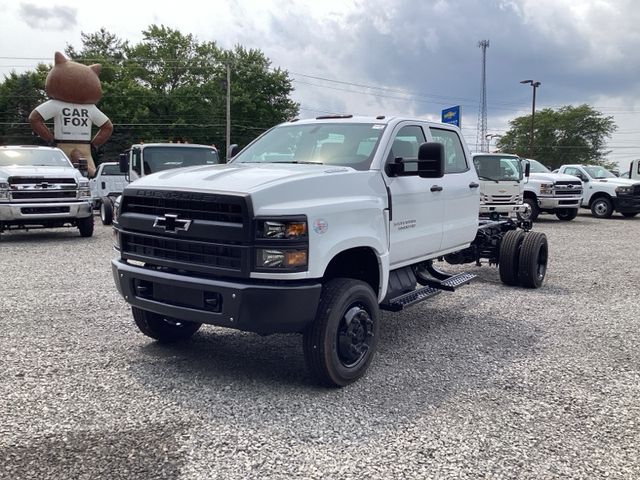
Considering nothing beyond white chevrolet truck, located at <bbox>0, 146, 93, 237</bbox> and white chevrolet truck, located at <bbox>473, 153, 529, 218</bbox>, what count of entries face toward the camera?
2

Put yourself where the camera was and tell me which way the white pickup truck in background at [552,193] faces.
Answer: facing the viewer and to the right of the viewer

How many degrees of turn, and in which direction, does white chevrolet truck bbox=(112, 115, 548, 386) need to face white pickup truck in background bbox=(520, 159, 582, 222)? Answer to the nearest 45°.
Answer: approximately 180°

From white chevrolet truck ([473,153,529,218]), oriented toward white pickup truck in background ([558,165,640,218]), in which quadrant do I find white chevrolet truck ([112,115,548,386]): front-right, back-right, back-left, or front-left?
back-right

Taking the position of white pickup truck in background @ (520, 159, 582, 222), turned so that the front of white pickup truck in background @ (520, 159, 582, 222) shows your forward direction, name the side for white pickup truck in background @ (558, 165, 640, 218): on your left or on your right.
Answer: on your left

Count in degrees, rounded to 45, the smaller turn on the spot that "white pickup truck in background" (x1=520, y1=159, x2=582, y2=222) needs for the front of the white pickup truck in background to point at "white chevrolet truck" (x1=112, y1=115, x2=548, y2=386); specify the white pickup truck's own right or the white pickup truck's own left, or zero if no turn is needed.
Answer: approximately 45° to the white pickup truck's own right

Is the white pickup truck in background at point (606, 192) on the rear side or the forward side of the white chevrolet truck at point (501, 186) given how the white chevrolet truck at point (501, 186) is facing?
on the rear side

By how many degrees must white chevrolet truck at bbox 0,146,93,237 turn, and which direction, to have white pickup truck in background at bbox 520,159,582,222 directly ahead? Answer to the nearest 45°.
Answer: approximately 90° to its left

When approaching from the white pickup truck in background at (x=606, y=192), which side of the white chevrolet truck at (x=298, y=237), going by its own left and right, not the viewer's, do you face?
back

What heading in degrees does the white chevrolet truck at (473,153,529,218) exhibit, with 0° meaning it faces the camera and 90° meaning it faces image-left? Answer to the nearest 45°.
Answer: approximately 0°

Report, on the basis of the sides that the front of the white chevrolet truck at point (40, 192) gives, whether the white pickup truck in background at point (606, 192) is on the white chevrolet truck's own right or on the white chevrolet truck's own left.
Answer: on the white chevrolet truck's own left

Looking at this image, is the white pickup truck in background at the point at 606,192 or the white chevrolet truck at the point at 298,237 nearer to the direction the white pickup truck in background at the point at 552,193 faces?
the white chevrolet truck
